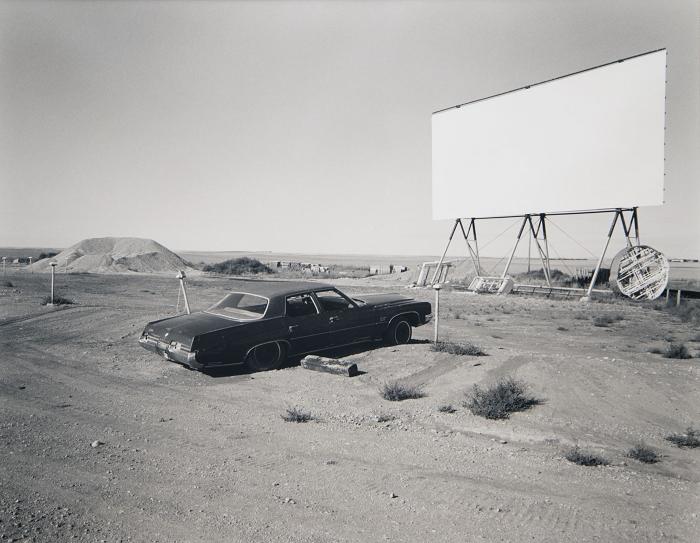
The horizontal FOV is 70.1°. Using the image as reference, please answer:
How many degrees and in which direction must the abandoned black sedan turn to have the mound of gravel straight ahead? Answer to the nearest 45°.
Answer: approximately 45° to its left

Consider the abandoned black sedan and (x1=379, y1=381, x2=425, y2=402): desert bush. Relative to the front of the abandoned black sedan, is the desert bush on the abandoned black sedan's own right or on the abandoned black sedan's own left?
on the abandoned black sedan's own right

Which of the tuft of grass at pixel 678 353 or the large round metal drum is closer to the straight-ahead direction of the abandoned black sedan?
the large round metal drum

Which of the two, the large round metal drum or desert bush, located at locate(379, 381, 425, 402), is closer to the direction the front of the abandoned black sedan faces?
the large round metal drum

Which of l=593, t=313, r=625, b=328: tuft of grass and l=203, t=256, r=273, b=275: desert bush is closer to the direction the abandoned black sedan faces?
the tuft of grass

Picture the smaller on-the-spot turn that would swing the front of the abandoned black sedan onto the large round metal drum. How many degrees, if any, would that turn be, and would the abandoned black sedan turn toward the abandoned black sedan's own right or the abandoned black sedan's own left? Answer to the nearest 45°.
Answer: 0° — it already faces it

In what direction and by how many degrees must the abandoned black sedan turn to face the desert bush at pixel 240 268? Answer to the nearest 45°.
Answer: approximately 45° to its left

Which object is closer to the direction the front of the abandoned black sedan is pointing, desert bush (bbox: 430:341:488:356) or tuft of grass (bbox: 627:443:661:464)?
the desert bush

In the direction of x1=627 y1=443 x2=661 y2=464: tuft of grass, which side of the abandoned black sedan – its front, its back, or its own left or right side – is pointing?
right

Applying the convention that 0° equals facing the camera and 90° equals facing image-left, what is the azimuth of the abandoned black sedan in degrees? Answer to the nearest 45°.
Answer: approximately 225°

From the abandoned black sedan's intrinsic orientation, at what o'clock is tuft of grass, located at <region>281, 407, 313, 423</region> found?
The tuft of grass is roughly at 4 o'clock from the abandoned black sedan.

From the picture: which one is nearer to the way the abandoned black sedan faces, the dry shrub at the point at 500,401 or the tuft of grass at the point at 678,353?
the tuft of grass
